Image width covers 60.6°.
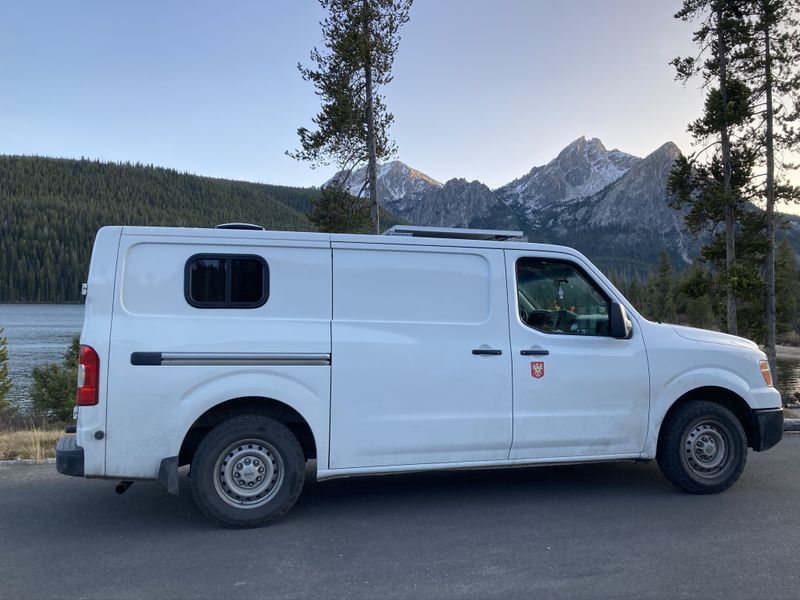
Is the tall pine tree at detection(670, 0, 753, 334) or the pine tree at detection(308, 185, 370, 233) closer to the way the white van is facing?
the tall pine tree

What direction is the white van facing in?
to the viewer's right

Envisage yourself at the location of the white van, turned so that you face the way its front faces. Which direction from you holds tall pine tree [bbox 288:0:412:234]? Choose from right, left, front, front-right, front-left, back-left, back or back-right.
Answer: left

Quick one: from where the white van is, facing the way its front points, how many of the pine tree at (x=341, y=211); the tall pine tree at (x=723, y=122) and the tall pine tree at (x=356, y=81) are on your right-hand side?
0

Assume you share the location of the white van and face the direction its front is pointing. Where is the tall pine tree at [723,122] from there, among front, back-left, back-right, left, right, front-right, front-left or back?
front-left

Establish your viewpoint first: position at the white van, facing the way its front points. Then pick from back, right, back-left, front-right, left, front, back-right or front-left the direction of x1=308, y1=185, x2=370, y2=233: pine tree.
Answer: left

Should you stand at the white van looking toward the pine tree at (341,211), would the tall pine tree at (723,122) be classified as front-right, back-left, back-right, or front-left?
front-right

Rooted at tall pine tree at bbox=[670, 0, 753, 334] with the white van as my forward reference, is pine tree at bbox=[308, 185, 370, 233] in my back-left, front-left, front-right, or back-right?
front-right

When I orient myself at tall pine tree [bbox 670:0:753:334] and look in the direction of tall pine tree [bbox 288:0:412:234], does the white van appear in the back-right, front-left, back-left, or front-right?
front-left
